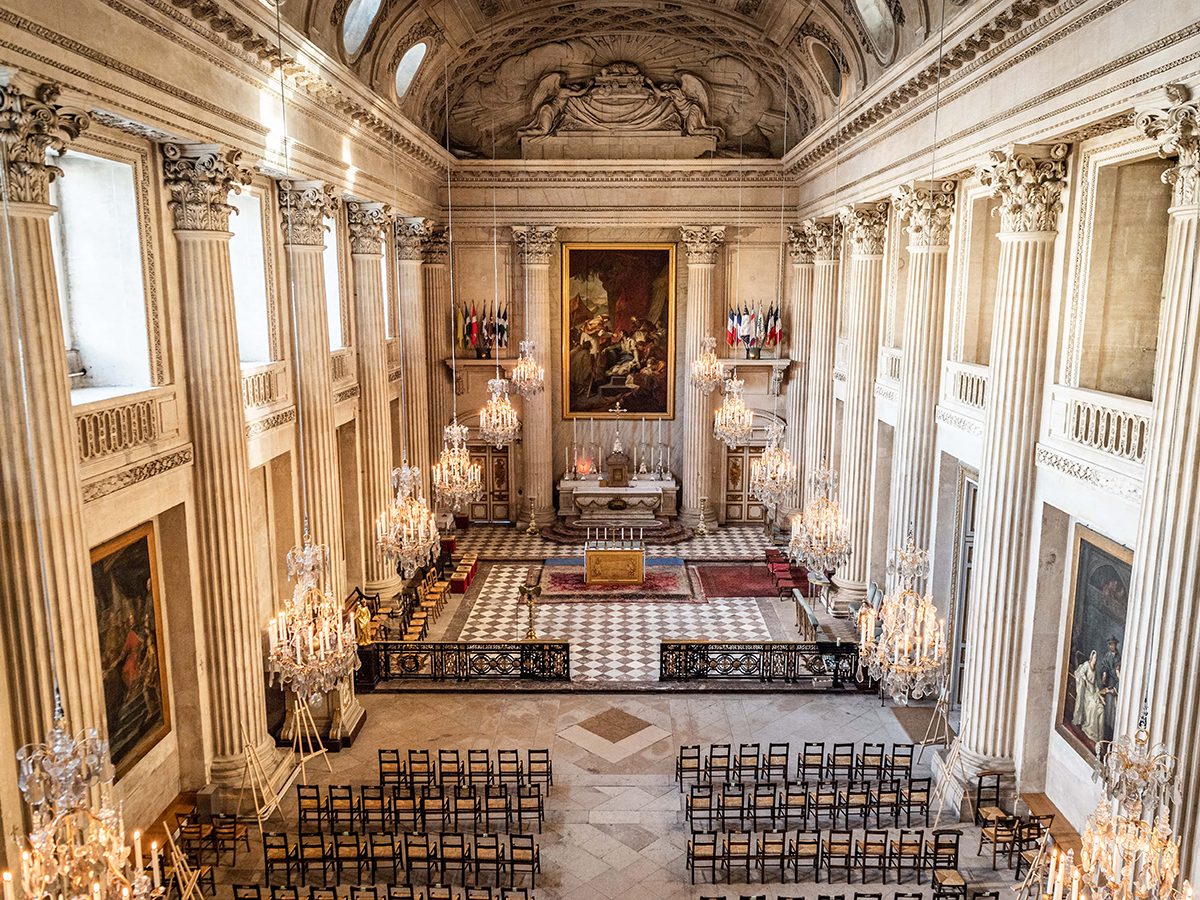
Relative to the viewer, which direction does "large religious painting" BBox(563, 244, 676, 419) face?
toward the camera

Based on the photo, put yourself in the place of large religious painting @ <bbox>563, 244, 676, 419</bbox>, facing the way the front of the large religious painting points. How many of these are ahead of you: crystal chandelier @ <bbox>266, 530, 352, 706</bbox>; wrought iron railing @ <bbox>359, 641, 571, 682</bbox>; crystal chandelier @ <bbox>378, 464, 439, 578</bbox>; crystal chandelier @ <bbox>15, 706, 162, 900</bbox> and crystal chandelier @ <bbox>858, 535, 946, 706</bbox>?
5

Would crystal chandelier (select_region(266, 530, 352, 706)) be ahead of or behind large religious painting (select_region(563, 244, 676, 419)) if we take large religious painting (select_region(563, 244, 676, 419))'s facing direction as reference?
ahead

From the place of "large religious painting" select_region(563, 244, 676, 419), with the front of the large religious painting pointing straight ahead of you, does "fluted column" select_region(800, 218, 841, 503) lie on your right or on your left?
on your left

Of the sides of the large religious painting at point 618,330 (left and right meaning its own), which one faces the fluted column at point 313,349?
front

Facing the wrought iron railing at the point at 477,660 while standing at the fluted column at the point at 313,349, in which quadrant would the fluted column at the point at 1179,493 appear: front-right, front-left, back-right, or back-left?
front-right

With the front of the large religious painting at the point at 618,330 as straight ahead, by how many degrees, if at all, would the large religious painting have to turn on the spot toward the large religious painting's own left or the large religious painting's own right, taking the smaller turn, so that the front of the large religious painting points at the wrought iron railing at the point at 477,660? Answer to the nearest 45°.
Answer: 0° — it already faces it

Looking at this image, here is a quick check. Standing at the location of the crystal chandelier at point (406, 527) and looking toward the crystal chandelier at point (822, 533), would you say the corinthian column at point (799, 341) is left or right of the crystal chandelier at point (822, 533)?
left

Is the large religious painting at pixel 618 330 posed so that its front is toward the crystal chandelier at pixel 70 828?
yes

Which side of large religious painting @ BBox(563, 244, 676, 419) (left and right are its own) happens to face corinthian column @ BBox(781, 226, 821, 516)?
left

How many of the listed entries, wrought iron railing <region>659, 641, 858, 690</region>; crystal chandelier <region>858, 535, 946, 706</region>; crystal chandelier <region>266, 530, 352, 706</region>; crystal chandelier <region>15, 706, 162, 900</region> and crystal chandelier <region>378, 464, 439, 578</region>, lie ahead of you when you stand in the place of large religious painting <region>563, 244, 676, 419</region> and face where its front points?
5

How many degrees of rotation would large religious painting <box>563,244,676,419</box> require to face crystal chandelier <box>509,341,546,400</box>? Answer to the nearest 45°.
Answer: approximately 45° to its right

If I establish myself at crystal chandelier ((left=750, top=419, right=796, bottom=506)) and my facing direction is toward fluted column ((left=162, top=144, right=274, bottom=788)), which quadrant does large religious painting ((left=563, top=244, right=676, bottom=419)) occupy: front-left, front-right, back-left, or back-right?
back-right

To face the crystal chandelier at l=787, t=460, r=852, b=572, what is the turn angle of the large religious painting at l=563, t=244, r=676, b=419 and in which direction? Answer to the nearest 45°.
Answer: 0° — it already faces it

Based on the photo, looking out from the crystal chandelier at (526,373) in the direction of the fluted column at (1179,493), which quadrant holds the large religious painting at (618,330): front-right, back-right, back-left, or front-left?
back-left

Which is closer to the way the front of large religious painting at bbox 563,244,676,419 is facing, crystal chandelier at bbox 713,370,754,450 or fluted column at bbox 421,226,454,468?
the crystal chandelier

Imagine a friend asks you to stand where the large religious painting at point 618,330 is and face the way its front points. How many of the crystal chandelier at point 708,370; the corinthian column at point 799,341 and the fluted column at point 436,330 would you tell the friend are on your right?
1

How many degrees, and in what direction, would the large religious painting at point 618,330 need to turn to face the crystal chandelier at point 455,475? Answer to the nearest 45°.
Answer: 0° — it already faces it
